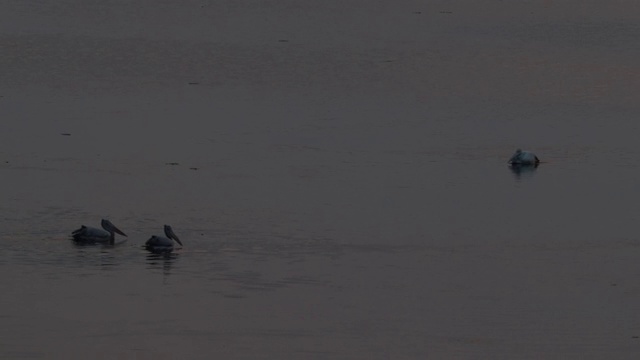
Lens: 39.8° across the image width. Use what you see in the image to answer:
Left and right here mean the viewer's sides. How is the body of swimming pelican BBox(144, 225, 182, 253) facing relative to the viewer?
facing to the right of the viewer

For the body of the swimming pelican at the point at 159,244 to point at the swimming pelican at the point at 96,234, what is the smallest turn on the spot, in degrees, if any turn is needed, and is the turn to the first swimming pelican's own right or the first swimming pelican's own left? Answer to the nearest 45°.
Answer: approximately 135° to the first swimming pelican's own left

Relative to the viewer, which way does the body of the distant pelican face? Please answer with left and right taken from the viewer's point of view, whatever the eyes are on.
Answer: facing to the left of the viewer

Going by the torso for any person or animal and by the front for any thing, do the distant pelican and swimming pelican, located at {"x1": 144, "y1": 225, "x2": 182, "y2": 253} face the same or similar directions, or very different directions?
very different directions

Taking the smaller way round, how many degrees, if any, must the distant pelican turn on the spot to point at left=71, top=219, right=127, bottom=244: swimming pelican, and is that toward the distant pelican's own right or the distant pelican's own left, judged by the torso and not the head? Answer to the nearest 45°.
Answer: approximately 45° to the distant pelican's own left

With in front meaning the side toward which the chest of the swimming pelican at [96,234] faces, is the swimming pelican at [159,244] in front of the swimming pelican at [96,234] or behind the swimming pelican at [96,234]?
in front

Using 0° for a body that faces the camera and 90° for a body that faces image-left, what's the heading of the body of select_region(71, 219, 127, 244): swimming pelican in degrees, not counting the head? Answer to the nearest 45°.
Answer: approximately 270°

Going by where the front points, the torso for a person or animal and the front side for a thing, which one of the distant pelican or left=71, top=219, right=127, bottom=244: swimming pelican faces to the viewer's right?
the swimming pelican

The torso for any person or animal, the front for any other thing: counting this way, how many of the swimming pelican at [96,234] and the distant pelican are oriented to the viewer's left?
1

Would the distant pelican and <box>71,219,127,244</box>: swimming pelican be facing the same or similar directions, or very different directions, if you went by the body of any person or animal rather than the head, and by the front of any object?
very different directions
